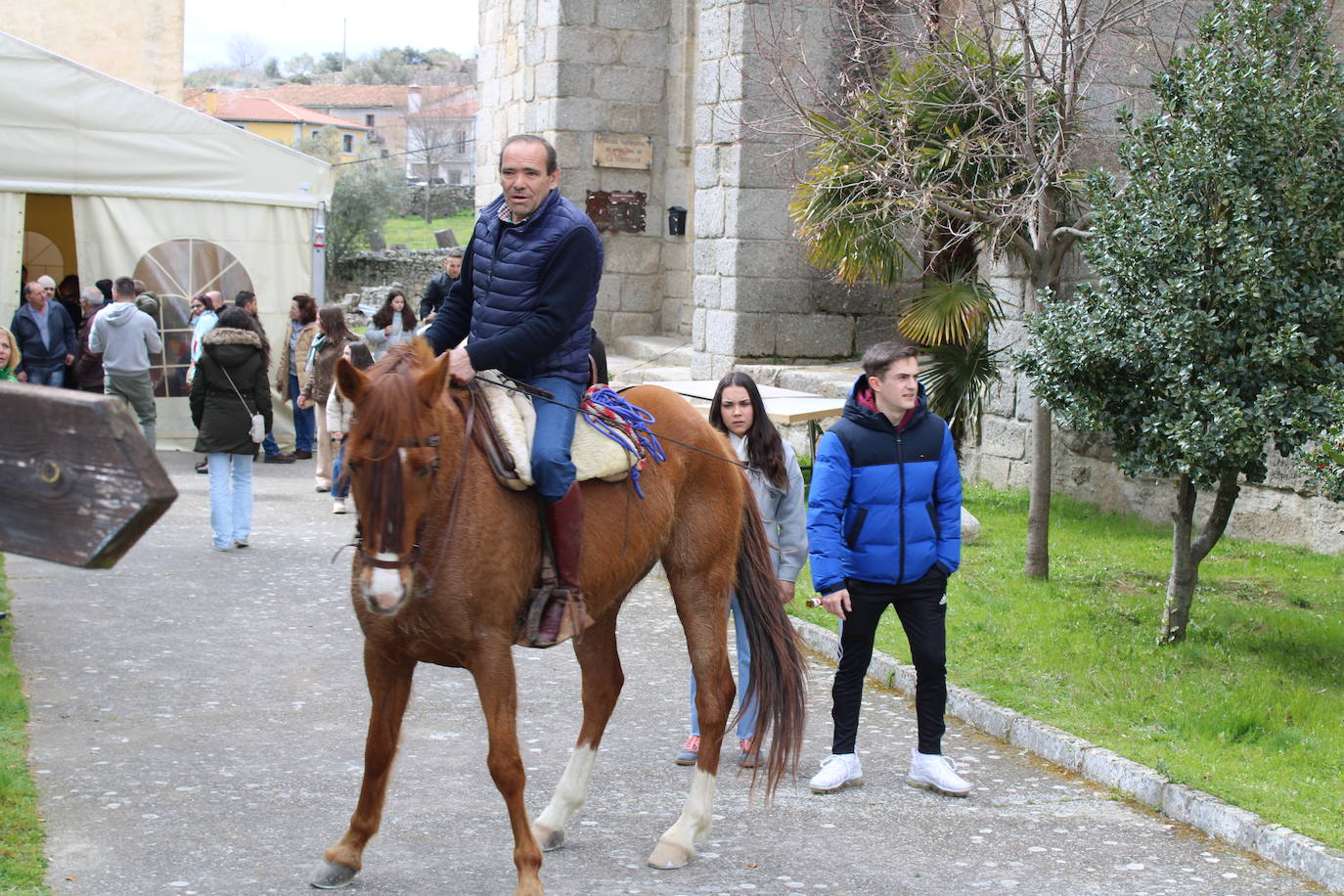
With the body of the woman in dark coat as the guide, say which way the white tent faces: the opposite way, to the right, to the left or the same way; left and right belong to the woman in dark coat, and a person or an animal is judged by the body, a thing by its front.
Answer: the opposite way

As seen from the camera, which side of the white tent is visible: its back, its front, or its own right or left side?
front

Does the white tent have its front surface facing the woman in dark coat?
yes

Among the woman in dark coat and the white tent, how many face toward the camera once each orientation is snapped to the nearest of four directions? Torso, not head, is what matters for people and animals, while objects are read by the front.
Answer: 1

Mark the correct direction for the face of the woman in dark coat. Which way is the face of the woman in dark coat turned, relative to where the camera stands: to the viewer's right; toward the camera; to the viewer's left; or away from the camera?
away from the camera

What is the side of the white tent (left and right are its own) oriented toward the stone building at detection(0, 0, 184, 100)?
back

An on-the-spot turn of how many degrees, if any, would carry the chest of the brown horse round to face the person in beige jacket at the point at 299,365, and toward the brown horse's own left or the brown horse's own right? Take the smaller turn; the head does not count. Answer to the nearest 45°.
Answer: approximately 135° to the brown horse's own right

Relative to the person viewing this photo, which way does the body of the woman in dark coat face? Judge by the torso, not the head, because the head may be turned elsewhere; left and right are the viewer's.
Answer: facing away from the viewer

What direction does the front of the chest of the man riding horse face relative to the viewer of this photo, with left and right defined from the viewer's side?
facing the viewer and to the left of the viewer

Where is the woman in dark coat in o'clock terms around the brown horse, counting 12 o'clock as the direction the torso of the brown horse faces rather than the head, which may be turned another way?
The woman in dark coat is roughly at 4 o'clock from the brown horse.

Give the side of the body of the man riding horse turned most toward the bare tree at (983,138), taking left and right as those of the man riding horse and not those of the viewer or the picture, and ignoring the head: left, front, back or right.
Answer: back

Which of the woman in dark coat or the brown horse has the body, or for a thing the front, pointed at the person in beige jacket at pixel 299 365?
the woman in dark coat

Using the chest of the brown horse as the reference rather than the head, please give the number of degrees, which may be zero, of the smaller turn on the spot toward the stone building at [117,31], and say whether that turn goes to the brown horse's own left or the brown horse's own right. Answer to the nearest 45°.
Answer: approximately 135° to the brown horse's own right

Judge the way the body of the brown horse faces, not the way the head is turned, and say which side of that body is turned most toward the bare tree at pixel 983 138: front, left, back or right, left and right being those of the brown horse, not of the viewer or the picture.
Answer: back
